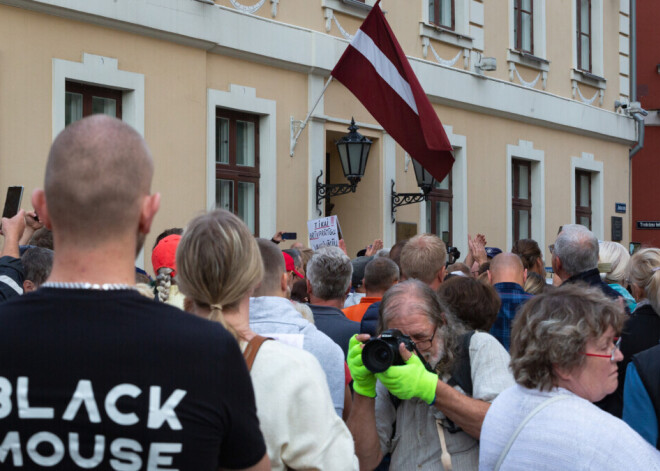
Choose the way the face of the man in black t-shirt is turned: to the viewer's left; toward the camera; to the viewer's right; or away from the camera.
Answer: away from the camera

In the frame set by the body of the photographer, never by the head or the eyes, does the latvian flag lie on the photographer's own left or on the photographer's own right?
on the photographer's own right

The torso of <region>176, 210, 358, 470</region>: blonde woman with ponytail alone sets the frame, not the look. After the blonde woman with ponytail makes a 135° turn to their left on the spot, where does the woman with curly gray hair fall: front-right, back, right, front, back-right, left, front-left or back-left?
back-left

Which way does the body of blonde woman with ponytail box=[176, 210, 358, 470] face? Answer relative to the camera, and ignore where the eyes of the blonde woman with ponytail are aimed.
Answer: away from the camera

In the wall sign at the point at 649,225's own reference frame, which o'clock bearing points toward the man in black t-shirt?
The man in black t-shirt is roughly at 12 o'clock from the wall sign.

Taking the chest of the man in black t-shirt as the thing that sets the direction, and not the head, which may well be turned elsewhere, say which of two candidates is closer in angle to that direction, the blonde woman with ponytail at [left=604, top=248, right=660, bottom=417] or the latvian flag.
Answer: the latvian flag

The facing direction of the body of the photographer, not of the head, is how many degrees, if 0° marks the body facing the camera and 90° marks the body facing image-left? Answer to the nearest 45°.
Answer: approximately 45°

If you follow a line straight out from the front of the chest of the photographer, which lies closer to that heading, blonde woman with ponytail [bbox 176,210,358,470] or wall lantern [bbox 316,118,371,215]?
the blonde woman with ponytail

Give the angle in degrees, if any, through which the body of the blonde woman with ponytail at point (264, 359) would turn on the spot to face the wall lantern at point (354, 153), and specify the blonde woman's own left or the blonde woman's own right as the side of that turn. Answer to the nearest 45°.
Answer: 0° — they already face it

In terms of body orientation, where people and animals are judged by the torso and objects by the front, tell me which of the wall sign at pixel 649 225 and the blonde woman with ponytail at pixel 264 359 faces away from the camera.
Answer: the blonde woman with ponytail

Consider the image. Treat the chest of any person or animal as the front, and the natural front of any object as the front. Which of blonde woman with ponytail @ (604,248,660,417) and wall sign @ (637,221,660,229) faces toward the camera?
the wall sign

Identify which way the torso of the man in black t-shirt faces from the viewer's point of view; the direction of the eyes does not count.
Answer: away from the camera

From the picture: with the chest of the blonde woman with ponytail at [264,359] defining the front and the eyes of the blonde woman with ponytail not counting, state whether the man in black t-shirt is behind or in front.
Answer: behind

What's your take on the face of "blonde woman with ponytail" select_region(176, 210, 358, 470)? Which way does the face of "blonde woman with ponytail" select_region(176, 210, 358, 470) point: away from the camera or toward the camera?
away from the camera

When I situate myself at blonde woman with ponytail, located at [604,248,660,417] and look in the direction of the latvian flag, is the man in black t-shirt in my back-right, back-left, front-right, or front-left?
back-left

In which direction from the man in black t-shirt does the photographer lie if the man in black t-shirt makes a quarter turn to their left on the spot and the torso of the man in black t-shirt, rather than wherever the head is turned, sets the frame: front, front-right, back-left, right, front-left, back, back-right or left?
back-right

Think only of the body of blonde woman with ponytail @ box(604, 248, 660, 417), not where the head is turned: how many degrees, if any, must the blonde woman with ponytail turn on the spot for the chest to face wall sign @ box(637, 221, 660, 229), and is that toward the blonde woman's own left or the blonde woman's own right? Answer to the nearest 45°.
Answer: approximately 45° to the blonde woman's own right

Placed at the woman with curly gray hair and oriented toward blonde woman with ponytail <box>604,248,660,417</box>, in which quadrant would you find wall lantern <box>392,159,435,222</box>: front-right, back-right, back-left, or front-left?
front-left

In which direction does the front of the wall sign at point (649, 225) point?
toward the camera

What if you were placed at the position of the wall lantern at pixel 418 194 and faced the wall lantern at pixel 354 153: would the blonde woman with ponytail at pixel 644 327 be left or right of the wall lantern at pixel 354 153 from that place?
left
